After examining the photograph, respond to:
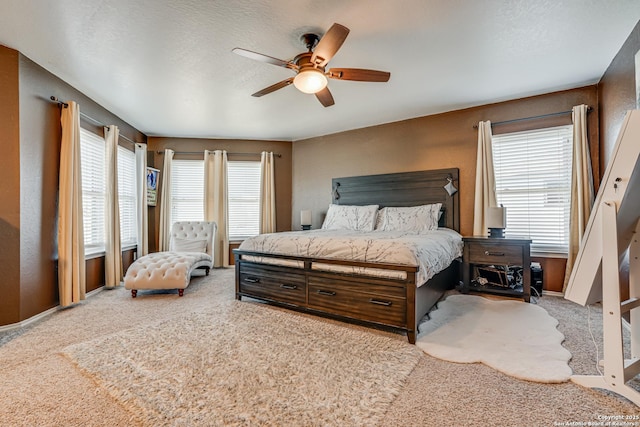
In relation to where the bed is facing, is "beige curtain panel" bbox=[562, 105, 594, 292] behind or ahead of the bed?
behind

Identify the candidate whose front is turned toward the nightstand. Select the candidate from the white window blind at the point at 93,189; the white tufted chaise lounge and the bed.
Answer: the white window blind

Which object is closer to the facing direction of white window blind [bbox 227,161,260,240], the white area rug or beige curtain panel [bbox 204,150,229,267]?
the white area rug

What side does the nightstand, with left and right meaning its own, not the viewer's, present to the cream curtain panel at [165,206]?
right

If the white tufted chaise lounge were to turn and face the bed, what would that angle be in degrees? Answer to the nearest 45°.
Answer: approximately 90° to its left

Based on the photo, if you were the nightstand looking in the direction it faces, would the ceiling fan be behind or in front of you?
in front

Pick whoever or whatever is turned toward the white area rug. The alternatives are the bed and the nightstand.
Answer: the nightstand

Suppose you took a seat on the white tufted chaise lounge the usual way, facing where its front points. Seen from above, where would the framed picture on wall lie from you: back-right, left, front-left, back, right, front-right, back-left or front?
back-right

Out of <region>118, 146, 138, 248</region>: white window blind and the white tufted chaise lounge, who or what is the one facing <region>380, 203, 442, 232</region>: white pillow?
the white window blind

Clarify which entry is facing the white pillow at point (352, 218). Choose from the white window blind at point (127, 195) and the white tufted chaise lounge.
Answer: the white window blind

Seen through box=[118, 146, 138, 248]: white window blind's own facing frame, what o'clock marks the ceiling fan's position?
The ceiling fan is roughly at 1 o'clock from the white window blind.

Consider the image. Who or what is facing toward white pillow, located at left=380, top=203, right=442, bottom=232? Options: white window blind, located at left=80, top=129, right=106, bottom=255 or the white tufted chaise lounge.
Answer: the white window blind

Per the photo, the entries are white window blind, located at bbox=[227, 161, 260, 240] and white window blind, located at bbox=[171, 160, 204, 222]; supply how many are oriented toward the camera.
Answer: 2
